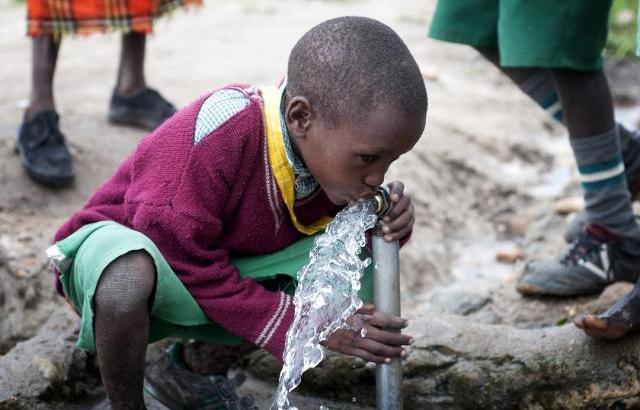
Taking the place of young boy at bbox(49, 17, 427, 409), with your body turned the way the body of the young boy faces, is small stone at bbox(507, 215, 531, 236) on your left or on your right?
on your left

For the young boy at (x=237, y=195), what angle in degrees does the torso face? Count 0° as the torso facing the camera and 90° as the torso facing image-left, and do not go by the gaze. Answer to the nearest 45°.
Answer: approximately 315°

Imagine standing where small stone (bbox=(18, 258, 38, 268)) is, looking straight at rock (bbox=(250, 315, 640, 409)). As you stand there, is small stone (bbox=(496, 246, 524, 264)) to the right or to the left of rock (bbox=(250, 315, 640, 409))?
left

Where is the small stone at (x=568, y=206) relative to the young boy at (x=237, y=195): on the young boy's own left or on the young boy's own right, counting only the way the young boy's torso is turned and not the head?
on the young boy's own left

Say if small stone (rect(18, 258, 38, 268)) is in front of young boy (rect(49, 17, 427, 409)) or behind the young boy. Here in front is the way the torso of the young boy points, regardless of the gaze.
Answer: behind

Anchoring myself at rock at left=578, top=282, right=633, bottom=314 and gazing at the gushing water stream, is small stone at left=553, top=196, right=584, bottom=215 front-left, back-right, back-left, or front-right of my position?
back-right
